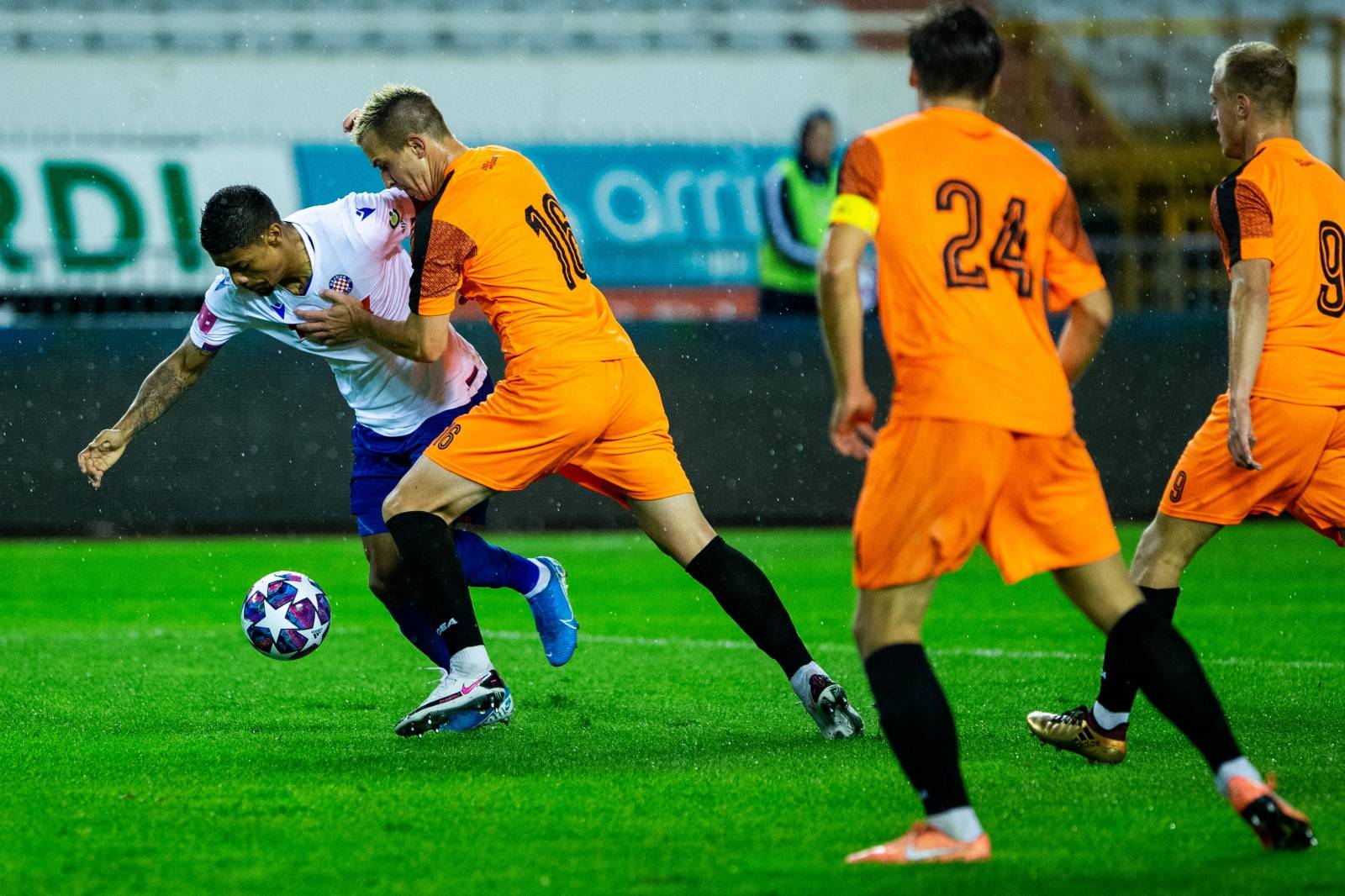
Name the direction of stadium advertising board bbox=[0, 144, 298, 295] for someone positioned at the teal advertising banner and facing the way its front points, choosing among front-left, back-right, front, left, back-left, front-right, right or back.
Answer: right

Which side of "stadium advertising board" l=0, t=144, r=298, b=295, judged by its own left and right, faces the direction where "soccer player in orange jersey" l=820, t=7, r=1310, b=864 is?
front

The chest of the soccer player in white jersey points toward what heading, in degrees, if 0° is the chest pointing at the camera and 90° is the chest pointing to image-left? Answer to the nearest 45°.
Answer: approximately 45°

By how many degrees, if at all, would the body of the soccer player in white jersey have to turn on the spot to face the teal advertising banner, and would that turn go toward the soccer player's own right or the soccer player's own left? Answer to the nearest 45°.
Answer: approximately 135° to the soccer player's own right

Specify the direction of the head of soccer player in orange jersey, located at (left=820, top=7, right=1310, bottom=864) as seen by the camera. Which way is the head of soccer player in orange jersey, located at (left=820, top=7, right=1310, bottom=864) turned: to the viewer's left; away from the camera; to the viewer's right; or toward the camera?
away from the camera

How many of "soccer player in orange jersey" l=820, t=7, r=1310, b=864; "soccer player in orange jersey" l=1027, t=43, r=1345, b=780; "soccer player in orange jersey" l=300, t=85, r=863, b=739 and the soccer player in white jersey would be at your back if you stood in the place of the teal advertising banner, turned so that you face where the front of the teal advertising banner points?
0

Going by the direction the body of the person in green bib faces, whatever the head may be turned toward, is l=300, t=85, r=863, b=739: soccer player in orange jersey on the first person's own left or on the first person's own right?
on the first person's own right

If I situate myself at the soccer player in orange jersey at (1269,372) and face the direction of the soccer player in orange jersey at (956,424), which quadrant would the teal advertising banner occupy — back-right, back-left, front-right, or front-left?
back-right

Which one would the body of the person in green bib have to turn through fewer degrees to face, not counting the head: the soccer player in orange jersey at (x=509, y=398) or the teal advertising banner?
the soccer player in orange jersey

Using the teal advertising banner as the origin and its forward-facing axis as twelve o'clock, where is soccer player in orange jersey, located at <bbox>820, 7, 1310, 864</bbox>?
The soccer player in orange jersey is roughly at 12 o'clock from the teal advertising banner.

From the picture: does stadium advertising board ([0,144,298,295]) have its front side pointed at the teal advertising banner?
no

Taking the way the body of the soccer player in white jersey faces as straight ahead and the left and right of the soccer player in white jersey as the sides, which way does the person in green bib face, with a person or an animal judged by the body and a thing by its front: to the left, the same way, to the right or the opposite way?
to the left

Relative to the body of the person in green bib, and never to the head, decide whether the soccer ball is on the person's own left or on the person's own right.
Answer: on the person's own right

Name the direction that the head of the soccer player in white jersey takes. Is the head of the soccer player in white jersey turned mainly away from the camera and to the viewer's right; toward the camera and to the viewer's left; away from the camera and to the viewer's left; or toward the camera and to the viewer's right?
toward the camera and to the viewer's left

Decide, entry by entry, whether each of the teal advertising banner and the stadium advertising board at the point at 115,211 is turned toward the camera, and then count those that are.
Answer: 2

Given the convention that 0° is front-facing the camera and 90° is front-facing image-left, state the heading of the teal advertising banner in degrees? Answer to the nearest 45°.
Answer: approximately 0°
